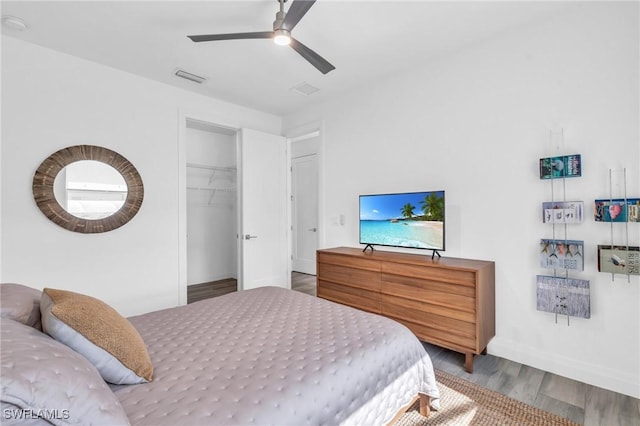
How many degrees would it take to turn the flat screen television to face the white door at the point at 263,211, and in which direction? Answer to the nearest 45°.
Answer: approximately 45° to its right

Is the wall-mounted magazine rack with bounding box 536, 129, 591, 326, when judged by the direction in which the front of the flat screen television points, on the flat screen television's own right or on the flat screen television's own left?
on the flat screen television's own left

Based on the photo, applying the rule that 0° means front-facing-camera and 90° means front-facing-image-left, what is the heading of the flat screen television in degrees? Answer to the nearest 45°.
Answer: approximately 45°

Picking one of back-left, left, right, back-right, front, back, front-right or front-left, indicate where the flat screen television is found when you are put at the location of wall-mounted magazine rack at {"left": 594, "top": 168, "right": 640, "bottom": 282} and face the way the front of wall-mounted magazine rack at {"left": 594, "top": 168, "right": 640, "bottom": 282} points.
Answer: right

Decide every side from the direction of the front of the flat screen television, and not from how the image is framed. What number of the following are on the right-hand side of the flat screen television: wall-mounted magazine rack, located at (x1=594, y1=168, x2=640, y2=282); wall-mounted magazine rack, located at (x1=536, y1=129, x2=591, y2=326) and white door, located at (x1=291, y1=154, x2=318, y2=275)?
1

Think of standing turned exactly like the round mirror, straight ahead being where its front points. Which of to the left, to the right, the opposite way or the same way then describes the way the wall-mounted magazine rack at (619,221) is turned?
to the right

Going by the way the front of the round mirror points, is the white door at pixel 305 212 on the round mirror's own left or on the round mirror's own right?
on the round mirror's own left

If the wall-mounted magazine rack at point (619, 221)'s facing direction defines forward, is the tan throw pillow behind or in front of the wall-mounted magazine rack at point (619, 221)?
in front
